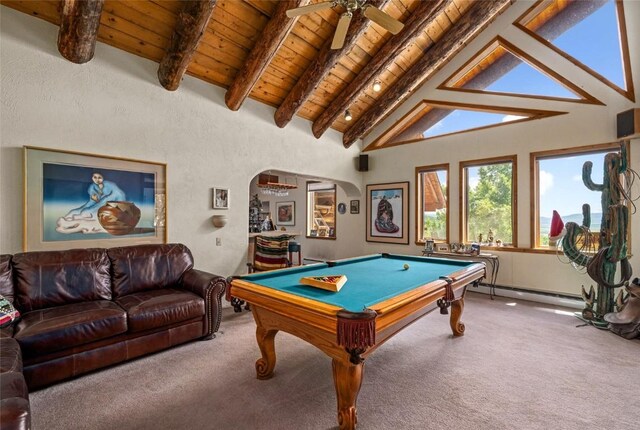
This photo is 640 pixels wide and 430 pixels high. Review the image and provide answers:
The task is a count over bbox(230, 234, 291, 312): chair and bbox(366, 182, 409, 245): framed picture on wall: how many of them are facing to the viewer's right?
0

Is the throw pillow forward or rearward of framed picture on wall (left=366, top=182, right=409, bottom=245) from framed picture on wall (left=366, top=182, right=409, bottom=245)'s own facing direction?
forward

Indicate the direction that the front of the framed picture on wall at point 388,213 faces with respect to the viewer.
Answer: facing the viewer and to the left of the viewer

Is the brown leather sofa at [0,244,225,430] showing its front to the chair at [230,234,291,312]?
no

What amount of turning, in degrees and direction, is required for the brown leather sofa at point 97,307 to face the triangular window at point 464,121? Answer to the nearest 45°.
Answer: approximately 45° to its left

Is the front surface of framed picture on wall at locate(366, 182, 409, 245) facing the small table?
no

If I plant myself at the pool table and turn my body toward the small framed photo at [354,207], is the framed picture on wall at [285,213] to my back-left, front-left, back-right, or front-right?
front-left

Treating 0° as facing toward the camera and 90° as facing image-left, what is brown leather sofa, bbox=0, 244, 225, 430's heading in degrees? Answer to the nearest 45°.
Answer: approximately 315°

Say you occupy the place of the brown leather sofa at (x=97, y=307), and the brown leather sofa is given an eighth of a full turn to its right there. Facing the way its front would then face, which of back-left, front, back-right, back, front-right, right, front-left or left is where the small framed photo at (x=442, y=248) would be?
left

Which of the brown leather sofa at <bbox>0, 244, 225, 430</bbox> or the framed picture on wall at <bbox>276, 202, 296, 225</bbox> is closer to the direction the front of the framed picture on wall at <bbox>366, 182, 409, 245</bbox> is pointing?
the brown leather sofa
